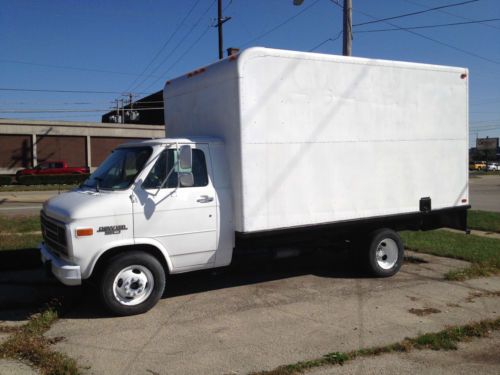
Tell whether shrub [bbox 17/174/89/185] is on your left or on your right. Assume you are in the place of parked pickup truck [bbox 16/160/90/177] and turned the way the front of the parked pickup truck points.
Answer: on your left

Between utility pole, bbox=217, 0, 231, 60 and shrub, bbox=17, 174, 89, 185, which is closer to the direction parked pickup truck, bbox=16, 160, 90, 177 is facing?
the shrub

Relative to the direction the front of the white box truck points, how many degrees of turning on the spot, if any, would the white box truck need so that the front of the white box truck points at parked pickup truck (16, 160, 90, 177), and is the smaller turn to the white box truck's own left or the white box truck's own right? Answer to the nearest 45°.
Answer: approximately 90° to the white box truck's own right

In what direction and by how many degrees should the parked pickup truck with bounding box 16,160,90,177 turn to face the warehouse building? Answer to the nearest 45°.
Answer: approximately 90° to its right

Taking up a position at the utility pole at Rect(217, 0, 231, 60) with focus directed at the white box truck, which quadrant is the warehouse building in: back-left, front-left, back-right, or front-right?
back-right

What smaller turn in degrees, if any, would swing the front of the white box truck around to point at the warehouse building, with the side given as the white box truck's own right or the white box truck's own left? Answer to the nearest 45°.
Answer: approximately 90° to the white box truck's own right
